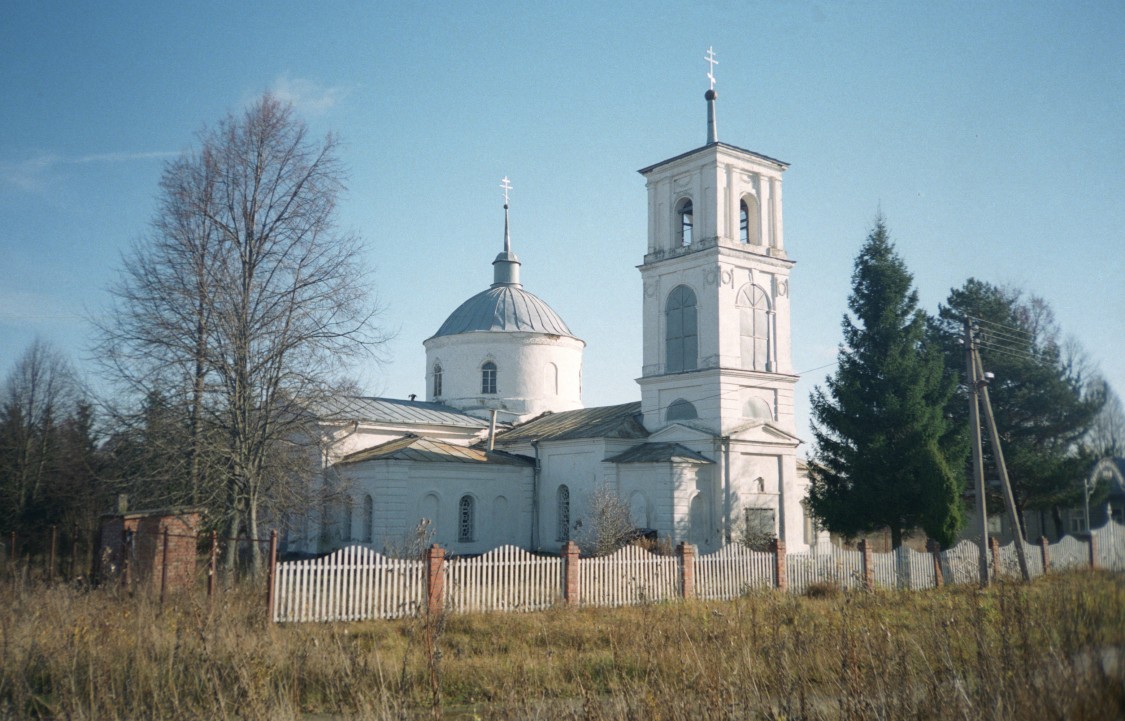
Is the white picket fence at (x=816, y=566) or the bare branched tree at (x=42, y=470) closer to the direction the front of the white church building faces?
the white picket fence

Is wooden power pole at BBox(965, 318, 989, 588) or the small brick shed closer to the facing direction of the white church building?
the wooden power pole

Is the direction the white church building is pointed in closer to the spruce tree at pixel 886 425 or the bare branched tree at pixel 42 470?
the spruce tree

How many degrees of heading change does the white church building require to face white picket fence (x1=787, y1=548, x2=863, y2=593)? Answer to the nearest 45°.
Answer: approximately 45° to its right

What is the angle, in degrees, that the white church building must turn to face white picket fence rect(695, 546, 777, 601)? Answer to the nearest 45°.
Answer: approximately 45° to its right

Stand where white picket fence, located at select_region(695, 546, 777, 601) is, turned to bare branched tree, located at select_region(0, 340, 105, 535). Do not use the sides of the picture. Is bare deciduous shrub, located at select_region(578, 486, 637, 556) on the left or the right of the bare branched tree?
right

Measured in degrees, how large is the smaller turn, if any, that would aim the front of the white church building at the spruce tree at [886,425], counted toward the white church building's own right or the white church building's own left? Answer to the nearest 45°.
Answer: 0° — it already faces it

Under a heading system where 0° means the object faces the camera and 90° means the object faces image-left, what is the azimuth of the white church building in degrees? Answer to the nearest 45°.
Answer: approximately 315°

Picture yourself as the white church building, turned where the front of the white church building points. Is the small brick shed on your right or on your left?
on your right
